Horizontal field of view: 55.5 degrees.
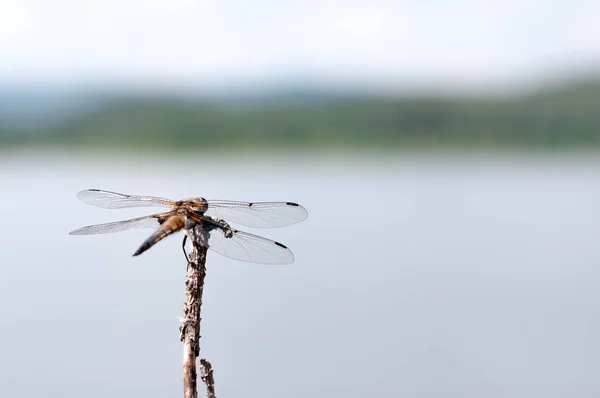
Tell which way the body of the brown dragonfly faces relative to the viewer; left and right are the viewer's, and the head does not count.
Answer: facing away from the viewer and to the right of the viewer
